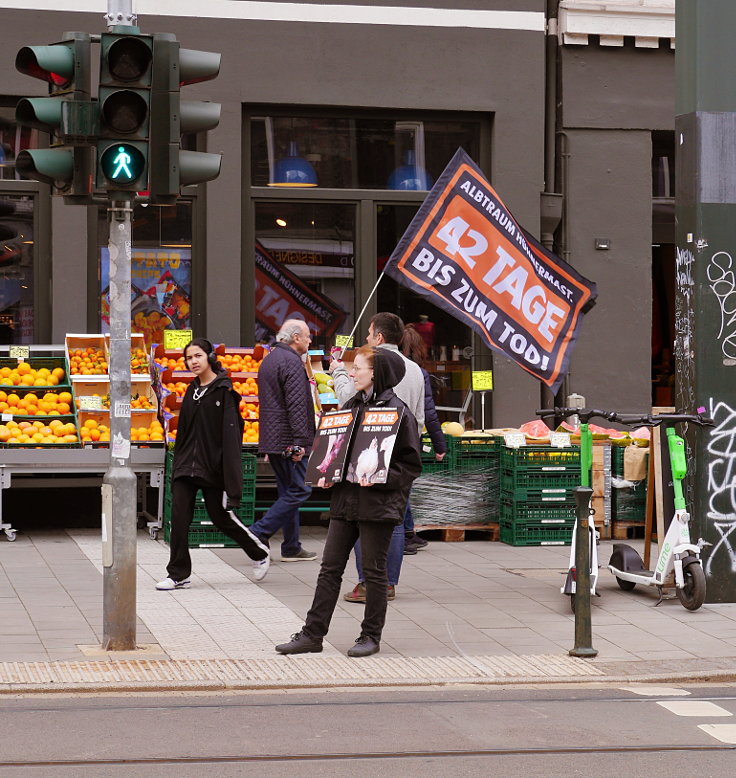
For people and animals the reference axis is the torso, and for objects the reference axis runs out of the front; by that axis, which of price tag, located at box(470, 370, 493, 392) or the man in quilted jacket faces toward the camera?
the price tag

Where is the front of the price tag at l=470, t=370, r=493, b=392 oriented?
toward the camera

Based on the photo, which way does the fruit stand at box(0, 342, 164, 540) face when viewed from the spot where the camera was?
facing the viewer

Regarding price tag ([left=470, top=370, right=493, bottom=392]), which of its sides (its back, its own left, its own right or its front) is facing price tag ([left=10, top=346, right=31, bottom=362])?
right

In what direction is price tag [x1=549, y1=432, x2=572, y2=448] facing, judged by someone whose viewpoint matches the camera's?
facing the viewer

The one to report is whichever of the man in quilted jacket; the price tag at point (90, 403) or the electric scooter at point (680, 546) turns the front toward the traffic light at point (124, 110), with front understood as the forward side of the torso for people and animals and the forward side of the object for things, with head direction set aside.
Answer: the price tag

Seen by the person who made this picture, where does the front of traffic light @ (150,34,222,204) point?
facing to the right of the viewer

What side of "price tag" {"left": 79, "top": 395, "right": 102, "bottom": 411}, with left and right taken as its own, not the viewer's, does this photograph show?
front

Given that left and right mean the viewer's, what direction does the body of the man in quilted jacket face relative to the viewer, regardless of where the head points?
facing to the right of the viewer

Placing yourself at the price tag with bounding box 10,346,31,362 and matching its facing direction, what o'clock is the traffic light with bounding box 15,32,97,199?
The traffic light is roughly at 12 o'clock from the price tag.

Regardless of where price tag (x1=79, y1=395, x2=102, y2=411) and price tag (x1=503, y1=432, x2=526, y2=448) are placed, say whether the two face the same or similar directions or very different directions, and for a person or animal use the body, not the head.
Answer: same or similar directions

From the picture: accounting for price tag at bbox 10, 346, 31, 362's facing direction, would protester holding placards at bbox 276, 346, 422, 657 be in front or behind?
in front

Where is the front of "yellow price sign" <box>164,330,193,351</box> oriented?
toward the camera

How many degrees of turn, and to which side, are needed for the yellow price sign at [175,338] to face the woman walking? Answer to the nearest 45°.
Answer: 0° — it already faces them

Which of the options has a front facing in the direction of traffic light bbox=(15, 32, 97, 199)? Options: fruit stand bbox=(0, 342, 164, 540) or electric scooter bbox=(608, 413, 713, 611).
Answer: the fruit stand
